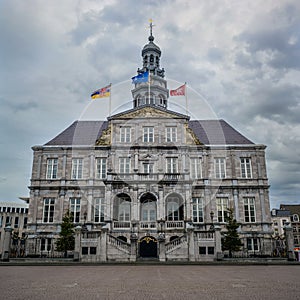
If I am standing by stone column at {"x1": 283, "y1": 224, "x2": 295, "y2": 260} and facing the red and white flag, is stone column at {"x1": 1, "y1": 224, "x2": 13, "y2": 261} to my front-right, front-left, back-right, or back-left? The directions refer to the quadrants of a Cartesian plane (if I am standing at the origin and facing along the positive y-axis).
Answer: front-left

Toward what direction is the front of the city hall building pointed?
toward the camera

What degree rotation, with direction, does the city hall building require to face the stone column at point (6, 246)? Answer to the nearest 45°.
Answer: approximately 45° to its right

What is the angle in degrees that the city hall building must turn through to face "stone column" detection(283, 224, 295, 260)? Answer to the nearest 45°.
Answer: approximately 45° to its left

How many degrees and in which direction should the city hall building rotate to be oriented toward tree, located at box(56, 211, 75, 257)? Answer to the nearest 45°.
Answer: approximately 45° to its right

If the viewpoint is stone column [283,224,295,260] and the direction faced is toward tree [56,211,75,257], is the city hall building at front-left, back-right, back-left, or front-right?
front-right
